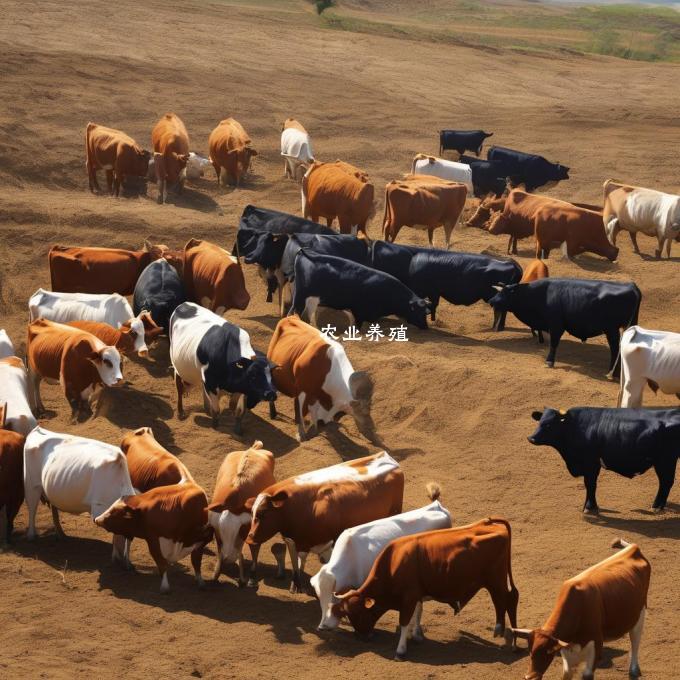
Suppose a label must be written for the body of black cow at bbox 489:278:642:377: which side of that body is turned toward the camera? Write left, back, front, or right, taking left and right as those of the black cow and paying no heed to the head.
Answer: left

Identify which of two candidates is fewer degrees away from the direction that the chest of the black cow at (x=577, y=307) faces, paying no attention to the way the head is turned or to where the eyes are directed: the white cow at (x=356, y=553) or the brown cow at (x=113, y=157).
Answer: the brown cow

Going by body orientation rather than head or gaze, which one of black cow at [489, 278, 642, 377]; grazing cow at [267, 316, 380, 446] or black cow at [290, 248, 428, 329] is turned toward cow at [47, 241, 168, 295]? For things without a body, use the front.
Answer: black cow at [489, 278, 642, 377]

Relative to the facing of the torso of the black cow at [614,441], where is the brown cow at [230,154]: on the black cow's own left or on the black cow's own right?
on the black cow's own right

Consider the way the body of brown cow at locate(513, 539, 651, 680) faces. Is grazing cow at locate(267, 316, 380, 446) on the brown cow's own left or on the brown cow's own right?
on the brown cow's own right

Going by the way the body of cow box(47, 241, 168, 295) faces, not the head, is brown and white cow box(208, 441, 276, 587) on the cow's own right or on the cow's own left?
on the cow's own right

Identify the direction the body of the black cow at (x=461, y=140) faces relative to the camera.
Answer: to the viewer's right

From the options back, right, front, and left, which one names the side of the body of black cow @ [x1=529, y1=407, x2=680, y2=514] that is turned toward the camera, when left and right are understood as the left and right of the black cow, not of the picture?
left

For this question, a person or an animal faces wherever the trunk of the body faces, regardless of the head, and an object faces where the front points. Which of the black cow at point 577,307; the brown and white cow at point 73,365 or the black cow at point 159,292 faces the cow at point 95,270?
the black cow at point 577,307

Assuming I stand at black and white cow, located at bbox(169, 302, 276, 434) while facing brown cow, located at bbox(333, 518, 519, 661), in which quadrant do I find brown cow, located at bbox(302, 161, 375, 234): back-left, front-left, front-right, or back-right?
back-left

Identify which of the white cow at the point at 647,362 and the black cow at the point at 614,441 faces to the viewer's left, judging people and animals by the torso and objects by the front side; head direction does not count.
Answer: the black cow

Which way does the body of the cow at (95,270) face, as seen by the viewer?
to the viewer's right
